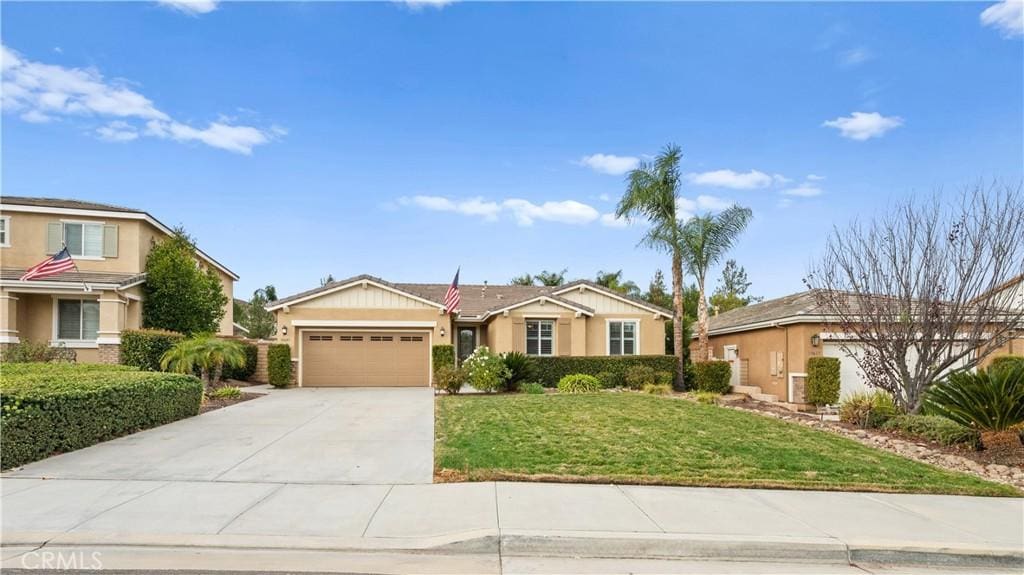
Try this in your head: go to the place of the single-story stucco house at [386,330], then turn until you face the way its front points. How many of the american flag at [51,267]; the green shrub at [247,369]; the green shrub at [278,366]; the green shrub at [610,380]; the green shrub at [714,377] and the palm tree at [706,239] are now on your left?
3

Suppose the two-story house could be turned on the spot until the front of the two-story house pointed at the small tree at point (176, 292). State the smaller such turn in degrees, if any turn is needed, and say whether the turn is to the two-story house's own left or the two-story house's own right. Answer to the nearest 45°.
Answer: approximately 90° to the two-story house's own left

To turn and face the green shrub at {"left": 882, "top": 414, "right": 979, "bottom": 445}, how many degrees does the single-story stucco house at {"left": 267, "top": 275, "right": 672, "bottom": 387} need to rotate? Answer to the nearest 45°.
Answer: approximately 45° to its left

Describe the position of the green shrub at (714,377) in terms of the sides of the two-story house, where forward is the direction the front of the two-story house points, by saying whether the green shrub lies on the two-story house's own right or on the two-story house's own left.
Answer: on the two-story house's own left

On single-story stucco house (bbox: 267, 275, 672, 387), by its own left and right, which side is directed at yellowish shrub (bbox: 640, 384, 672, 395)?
left

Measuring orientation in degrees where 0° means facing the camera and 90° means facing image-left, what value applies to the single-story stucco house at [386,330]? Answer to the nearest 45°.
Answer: approximately 0°

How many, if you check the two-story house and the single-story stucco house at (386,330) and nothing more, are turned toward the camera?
2

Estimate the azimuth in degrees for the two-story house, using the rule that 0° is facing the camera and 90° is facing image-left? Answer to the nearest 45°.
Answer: approximately 0°
